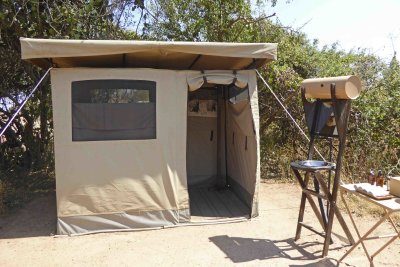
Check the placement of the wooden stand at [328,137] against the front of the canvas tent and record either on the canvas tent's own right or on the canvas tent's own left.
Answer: on the canvas tent's own left

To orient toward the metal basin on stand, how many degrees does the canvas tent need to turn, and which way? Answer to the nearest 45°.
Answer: approximately 45° to its left

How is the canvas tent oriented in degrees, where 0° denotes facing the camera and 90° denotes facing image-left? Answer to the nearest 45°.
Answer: approximately 0°
